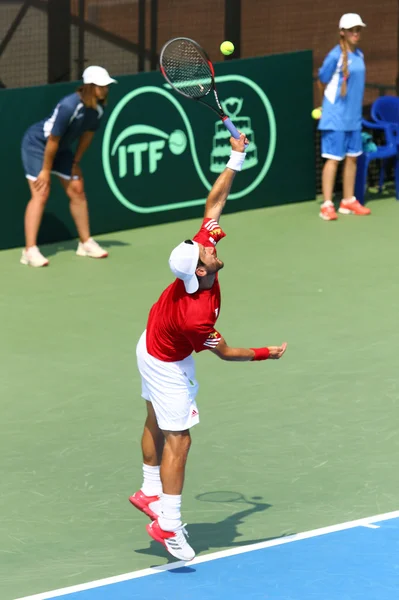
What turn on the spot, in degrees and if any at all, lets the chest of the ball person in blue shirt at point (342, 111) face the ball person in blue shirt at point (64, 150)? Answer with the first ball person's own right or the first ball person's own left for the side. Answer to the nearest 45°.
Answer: approximately 90° to the first ball person's own right

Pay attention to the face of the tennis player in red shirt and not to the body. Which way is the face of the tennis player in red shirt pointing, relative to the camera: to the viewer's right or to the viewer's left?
to the viewer's right

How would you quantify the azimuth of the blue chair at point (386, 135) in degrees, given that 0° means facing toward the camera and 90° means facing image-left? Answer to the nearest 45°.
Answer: approximately 45°

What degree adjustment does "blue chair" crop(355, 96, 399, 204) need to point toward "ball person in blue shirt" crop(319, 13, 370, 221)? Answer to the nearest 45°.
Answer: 0° — it already faces them

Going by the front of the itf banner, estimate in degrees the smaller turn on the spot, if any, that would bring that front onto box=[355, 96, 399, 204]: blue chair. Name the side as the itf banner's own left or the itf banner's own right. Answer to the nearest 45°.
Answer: approximately 90° to the itf banner's own left

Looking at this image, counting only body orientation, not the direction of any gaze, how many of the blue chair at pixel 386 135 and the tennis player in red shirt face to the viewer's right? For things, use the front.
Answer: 1

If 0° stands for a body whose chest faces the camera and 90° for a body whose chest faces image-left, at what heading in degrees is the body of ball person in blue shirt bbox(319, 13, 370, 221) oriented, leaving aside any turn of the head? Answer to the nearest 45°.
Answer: approximately 315°

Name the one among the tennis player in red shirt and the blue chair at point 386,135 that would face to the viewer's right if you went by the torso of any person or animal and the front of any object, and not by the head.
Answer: the tennis player in red shirt

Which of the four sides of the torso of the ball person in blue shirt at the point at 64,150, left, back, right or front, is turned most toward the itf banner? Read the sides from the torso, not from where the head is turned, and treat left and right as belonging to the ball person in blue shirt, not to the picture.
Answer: left

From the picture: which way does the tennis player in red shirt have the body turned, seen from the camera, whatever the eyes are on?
to the viewer's right

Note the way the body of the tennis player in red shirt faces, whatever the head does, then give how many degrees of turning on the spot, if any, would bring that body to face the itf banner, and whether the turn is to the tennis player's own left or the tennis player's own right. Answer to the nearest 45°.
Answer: approximately 90° to the tennis player's own left

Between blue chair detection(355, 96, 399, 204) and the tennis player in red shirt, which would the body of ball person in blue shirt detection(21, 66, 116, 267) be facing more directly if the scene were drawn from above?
the tennis player in red shirt
